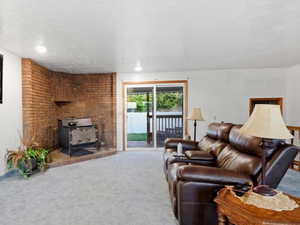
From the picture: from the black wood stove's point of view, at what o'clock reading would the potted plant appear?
The potted plant is roughly at 3 o'clock from the black wood stove.

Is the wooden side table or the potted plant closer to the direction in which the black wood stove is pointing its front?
the wooden side table

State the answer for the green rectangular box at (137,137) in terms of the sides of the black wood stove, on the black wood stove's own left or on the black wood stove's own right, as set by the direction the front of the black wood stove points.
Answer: on the black wood stove's own left

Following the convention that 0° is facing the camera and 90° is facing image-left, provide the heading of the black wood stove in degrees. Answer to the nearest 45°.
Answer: approximately 315°

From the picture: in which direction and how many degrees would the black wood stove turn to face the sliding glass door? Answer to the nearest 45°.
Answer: approximately 45° to its left
